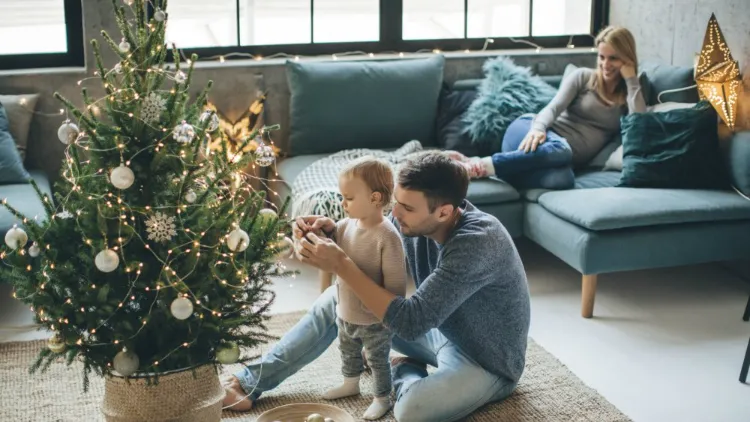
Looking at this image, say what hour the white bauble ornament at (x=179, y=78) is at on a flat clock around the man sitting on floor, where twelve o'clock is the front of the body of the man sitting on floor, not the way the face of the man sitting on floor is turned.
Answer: The white bauble ornament is roughly at 11 o'clock from the man sitting on floor.

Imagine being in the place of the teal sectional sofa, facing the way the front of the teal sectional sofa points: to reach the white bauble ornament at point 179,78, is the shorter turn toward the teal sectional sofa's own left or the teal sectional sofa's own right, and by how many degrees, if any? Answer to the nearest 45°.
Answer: approximately 45° to the teal sectional sofa's own right

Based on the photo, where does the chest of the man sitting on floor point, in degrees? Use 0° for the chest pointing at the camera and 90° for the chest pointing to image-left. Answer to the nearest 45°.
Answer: approximately 90°

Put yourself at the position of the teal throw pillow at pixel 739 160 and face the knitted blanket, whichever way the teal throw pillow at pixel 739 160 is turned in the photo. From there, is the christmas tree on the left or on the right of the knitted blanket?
left

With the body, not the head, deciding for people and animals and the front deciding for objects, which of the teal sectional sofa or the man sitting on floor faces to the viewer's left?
the man sitting on floor

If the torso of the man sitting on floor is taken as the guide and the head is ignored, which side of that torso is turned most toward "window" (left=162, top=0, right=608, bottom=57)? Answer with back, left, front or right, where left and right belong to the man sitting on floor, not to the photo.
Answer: right

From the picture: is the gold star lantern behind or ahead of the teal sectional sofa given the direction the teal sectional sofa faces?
behind

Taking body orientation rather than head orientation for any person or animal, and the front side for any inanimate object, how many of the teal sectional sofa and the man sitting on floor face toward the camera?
1

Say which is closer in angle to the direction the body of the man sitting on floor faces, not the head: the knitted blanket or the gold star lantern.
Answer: the knitted blanket

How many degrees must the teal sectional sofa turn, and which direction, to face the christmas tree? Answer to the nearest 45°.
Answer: approximately 45° to its right

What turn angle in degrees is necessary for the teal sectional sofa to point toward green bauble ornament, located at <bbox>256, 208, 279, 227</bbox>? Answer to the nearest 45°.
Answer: approximately 45° to its right

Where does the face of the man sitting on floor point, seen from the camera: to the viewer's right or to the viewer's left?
to the viewer's left

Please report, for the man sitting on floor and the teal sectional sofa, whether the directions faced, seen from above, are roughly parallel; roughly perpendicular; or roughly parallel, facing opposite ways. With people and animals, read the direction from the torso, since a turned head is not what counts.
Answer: roughly perpendicular

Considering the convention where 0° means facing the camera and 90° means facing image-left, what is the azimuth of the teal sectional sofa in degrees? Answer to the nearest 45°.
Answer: approximately 0°
